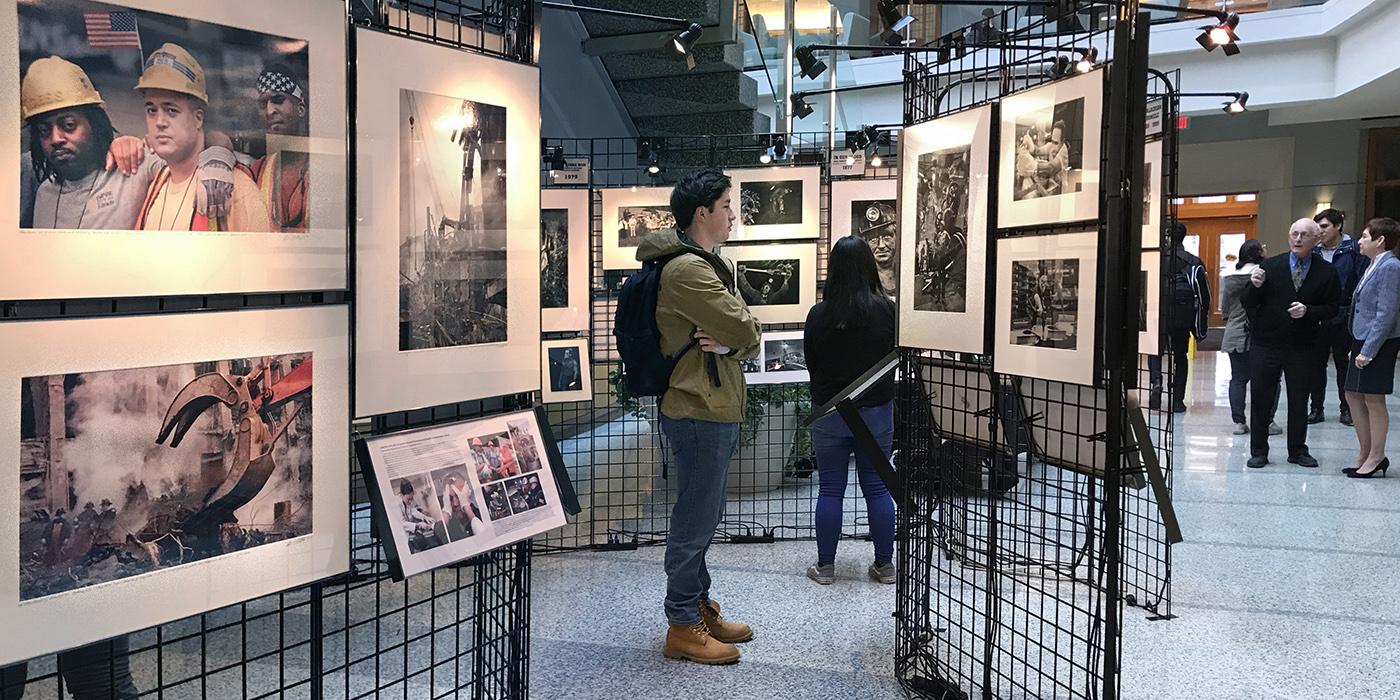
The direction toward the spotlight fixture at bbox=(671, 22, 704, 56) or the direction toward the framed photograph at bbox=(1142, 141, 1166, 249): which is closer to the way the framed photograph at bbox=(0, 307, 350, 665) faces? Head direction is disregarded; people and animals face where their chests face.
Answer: the framed photograph

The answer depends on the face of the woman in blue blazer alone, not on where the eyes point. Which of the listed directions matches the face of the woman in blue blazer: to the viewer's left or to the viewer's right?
to the viewer's left

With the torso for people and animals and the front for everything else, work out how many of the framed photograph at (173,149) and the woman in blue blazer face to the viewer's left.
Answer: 1

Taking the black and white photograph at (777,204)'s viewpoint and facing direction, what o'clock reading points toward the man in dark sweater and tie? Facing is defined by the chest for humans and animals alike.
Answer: The man in dark sweater and tie is roughly at 8 o'clock from the black and white photograph.

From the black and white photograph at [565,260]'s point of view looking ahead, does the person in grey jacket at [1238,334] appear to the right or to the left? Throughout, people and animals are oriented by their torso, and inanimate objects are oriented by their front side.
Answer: on its left

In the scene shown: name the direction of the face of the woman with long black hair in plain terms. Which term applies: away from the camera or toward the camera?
away from the camera

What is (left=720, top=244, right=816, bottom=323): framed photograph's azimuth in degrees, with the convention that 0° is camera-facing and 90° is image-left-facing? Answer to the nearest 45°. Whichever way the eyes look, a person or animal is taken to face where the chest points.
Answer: approximately 0°

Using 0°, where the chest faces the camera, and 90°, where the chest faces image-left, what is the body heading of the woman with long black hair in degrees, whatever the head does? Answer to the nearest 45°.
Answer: approximately 180°

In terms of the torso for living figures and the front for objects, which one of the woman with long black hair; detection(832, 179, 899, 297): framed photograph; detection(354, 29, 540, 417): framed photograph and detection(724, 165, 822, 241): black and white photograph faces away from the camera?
the woman with long black hair
